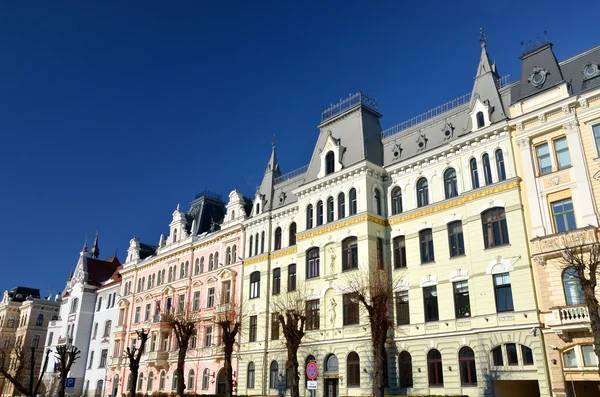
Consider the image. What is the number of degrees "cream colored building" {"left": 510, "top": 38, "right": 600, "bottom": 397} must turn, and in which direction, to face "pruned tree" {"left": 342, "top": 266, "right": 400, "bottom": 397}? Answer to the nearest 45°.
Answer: approximately 45° to its right

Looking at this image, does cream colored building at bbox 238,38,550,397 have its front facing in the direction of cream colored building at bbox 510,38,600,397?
no

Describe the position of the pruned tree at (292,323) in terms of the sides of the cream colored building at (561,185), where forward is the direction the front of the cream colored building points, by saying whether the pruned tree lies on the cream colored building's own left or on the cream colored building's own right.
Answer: on the cream colored building's own right

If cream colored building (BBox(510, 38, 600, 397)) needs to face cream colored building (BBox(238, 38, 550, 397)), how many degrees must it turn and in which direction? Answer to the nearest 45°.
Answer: approximately 90° to its right

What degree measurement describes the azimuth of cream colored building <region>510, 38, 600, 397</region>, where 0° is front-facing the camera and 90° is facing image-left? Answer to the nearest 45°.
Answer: approximately 45°

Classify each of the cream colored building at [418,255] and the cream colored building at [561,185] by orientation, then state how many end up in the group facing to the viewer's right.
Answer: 0

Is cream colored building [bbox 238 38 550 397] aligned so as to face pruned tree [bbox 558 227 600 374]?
no

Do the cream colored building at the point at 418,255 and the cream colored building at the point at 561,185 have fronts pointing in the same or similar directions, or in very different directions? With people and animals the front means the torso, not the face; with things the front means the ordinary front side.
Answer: same or similar directions

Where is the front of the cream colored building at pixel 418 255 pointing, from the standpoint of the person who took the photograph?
facing the viewer and to the left of the viewer
